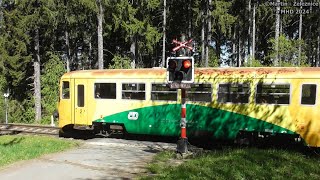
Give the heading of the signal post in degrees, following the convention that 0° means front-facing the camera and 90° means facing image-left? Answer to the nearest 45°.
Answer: approximately 0°

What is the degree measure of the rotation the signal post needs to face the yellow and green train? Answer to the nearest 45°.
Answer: approximately 180°
